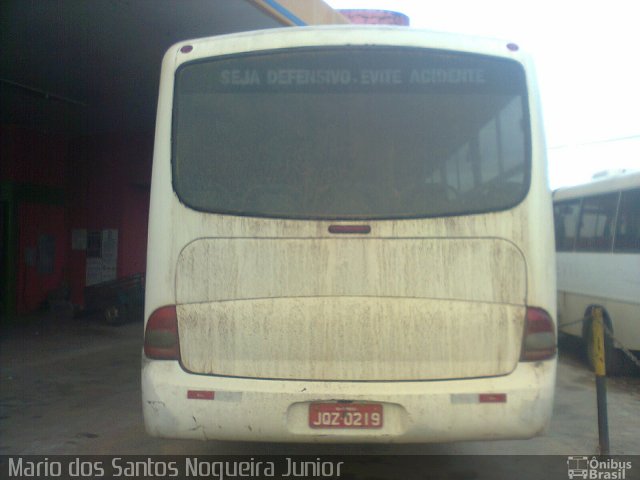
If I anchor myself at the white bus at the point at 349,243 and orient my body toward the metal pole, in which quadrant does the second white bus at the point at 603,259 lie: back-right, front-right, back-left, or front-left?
front-left

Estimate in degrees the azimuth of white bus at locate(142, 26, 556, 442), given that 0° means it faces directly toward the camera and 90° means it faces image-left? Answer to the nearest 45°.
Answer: approximately 180°

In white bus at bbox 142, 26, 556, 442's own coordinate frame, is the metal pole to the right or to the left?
on its right

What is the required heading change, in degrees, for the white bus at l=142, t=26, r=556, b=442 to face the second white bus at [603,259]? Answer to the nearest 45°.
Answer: approximately 45° to its right
